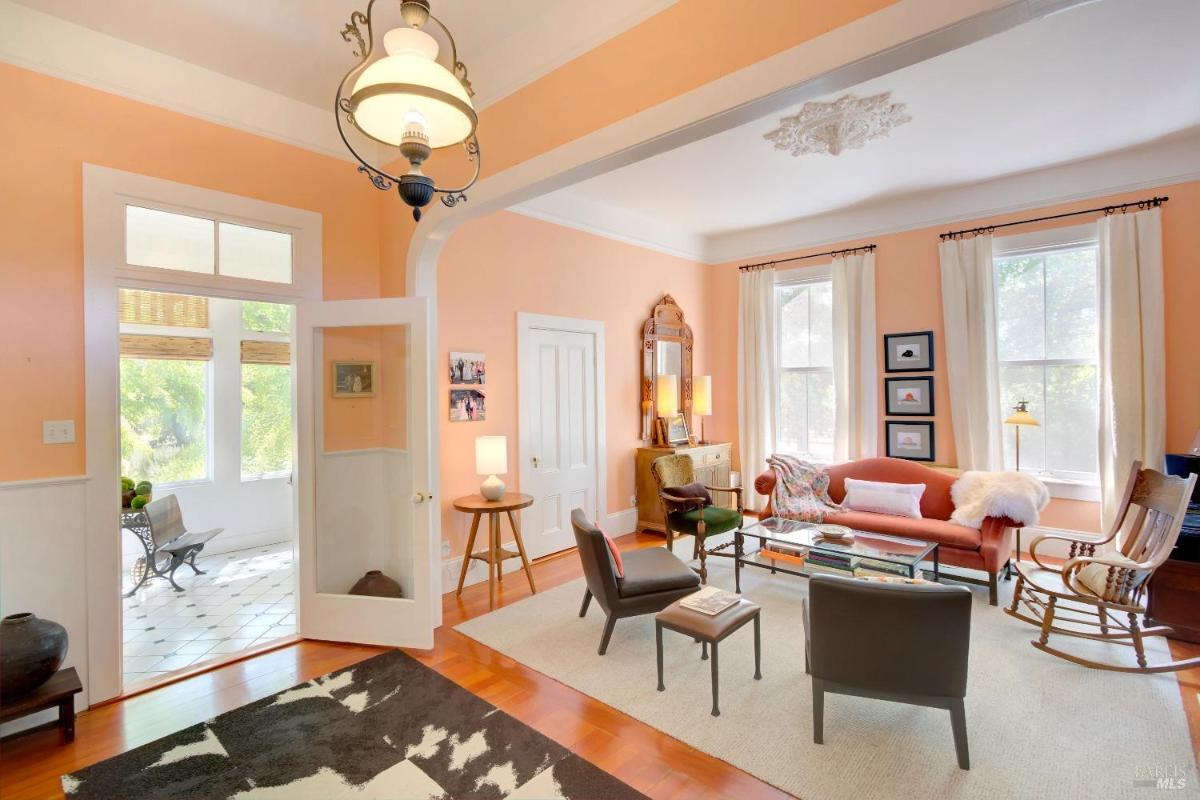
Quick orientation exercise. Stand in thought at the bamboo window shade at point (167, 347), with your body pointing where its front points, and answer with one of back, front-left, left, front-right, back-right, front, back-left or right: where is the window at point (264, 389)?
left

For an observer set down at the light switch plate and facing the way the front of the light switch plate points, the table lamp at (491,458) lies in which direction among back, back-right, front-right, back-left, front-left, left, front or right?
left

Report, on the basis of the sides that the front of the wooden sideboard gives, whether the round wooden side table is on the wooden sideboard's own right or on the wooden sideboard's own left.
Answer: on the wooden sideboard's own right

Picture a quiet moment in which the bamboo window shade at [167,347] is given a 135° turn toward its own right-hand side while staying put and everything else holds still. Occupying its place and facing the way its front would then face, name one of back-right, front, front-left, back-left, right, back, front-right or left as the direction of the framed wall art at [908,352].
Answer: back

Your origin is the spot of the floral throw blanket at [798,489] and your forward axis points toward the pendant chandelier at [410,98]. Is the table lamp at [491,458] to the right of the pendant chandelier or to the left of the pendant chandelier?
right

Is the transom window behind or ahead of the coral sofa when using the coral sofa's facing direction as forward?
ahead

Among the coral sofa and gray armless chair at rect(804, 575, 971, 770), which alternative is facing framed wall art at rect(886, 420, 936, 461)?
the gray armless chair

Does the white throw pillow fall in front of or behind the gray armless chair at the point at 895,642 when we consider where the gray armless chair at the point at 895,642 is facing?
in front

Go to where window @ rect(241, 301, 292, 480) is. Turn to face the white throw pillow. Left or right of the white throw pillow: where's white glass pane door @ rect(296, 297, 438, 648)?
right

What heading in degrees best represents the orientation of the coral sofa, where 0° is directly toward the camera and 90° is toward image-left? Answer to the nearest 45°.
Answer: approximately 45°

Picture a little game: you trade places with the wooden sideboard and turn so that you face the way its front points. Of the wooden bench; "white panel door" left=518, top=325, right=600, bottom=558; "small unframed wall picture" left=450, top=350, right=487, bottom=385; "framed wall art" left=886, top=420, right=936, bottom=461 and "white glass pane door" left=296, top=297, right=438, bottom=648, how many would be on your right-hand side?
4

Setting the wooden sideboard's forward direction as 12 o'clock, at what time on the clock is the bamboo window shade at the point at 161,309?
The bamboo window shade is roughly at 4 o'clock from the wooden sideboard.

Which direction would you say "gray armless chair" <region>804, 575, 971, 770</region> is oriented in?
away from the camera
